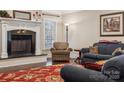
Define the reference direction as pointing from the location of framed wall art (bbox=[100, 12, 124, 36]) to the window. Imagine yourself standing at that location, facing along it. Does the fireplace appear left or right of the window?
left

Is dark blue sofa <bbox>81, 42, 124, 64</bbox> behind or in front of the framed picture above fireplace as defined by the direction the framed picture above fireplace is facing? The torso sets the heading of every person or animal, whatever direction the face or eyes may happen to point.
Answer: in front

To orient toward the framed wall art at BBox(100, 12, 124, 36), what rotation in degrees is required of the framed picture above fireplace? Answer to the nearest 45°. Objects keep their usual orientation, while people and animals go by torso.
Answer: approximately 45° to its left

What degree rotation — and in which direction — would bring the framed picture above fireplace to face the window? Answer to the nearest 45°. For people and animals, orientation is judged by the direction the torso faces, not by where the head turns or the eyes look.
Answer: approximately 90° to its left

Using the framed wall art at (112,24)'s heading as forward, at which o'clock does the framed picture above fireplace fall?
The framed picture above fireplace is roughly at 1 o'clock from the framed wall art.

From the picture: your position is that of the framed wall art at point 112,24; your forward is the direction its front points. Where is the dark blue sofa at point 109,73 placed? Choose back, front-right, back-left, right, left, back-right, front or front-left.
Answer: front-left

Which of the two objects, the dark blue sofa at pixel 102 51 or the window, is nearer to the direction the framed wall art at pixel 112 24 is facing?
the dark blue sofa

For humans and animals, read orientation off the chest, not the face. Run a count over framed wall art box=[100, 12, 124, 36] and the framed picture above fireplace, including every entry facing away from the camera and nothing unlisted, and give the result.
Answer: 0

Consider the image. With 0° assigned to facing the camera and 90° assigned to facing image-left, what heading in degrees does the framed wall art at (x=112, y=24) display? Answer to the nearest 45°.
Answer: approximately 45°

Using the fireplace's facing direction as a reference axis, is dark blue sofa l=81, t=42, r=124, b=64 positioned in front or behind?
in front

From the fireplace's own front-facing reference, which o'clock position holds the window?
The window is roughly at 9 o'clock from the fireplace.

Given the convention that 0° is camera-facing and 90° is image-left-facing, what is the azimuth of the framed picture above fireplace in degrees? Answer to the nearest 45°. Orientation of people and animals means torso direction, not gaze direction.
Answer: approximately 315°

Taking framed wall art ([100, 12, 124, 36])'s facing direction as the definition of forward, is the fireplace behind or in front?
in front

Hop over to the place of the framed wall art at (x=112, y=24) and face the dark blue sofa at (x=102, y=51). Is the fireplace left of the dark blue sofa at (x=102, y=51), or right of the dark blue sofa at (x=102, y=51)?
right
